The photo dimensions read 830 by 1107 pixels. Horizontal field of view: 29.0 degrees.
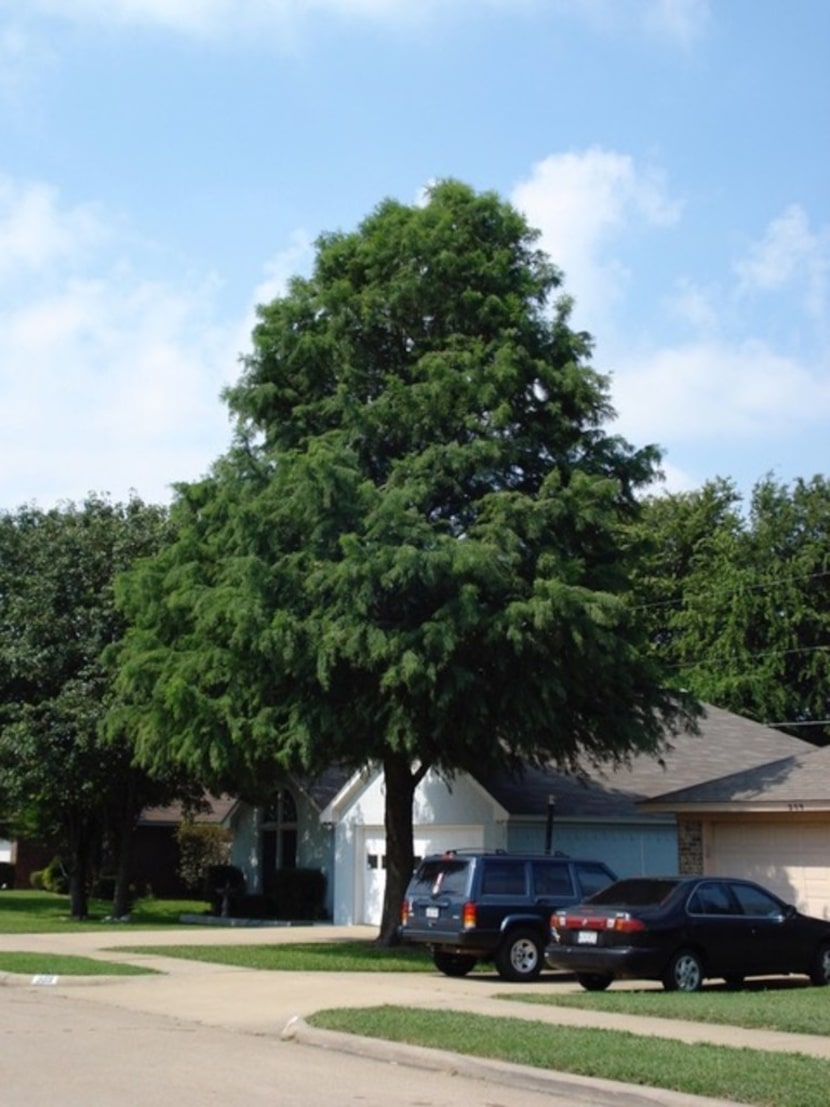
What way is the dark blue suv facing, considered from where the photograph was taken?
facing away from the viewer and to the right of the viewer

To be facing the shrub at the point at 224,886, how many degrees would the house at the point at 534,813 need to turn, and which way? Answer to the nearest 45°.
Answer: approximately 90° to its right

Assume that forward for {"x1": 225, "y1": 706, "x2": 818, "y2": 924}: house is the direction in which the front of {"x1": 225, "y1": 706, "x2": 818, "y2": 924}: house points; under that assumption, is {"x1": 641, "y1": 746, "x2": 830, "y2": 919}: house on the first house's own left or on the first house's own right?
on the first house's own left

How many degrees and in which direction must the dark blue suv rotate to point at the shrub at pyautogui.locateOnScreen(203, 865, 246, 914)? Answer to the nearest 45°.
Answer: approximately 45° to its left

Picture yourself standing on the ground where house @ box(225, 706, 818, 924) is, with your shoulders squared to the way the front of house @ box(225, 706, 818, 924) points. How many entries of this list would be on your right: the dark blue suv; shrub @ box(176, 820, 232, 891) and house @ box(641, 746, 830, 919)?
1

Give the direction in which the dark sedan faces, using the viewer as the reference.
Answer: facing away from the viewer and to the right of the viewer

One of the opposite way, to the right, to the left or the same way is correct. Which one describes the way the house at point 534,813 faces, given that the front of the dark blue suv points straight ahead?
the opposite way

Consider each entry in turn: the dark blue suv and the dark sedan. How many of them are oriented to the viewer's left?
0

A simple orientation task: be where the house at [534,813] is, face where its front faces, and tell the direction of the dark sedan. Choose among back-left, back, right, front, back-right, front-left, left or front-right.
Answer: front-left

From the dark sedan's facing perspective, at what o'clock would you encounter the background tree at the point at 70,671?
The background tree is roughly at 9 o'clock from the dark sedan.

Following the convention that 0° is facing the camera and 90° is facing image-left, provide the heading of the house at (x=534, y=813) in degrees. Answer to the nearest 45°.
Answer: approximately 45°

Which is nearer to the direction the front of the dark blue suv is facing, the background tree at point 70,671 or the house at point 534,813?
the house

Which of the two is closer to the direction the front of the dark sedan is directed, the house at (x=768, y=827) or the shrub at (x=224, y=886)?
the house
